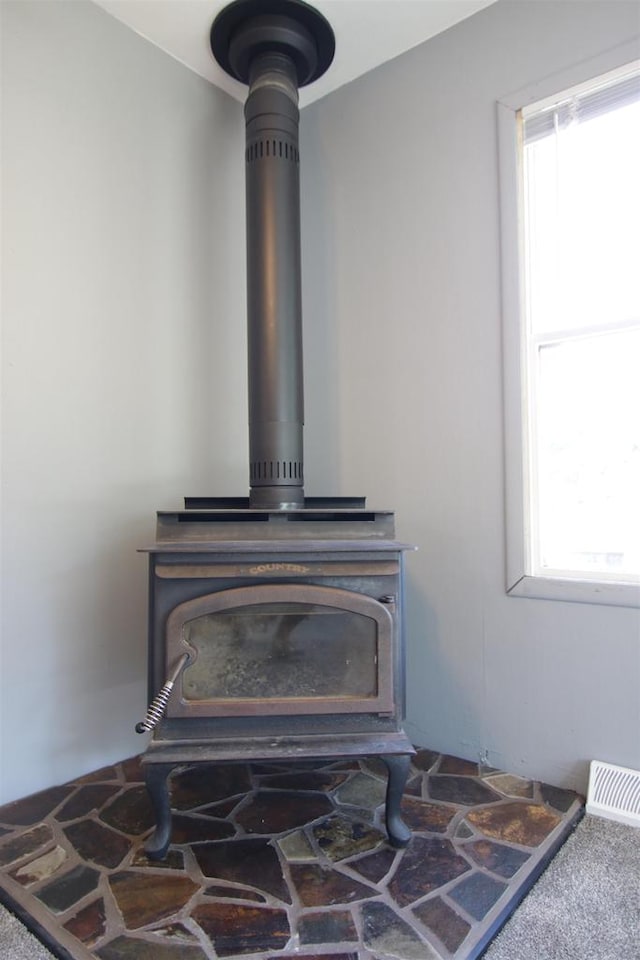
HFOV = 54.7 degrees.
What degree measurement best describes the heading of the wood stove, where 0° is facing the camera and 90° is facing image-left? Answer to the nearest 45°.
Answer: approximately 0°

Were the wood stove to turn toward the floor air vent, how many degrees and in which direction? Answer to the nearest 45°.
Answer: approximately 90° to its left

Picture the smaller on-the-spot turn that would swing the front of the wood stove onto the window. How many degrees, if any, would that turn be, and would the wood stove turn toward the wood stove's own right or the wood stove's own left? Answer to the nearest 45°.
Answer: approximately 90° to the wood stove's own left
